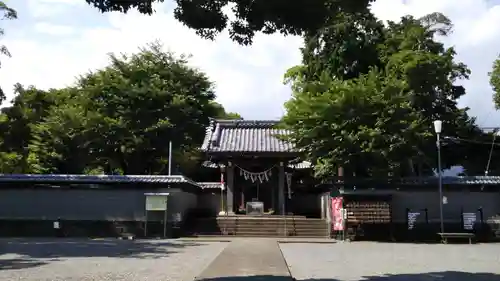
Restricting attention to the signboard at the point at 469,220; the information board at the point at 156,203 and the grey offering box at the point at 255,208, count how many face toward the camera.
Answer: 3

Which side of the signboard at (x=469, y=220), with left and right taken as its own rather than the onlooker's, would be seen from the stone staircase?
right

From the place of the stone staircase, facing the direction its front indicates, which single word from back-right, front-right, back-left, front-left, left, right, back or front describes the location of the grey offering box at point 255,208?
back

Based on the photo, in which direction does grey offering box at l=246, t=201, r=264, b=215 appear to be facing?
toward the camera

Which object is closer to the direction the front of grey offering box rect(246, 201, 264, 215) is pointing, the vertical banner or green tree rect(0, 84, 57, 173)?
the vertical banner

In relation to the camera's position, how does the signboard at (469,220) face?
facing the viewer

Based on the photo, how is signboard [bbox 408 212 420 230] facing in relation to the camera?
toward the camera

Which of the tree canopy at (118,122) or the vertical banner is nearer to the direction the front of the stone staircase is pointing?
the vertical banner

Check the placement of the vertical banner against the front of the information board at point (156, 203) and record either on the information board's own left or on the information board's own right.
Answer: on the information board's own left

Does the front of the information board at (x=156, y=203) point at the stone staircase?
no

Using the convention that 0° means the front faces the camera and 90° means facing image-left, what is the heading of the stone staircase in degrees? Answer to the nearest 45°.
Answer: approximately 0°

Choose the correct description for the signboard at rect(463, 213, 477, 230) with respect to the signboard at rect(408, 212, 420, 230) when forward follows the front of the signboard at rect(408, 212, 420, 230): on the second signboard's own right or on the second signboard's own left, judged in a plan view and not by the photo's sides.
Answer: on the second signboard's own left

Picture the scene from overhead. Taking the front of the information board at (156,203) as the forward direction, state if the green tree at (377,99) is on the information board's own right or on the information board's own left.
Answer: on the information board's own left

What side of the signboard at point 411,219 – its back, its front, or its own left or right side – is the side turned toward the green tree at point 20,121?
right

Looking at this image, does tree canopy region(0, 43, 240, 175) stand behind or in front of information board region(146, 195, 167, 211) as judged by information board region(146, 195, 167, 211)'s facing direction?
behind

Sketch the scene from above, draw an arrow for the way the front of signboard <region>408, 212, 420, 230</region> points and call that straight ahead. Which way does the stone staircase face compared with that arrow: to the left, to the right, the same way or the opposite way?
the same way
